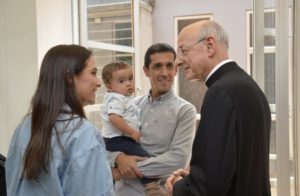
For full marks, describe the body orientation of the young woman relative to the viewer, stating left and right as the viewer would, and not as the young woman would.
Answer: facing away from the viewer and to the right of the viewer

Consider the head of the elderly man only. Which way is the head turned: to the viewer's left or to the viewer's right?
to the viewer's left

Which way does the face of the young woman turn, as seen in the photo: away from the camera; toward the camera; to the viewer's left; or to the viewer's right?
to the viewer's right
